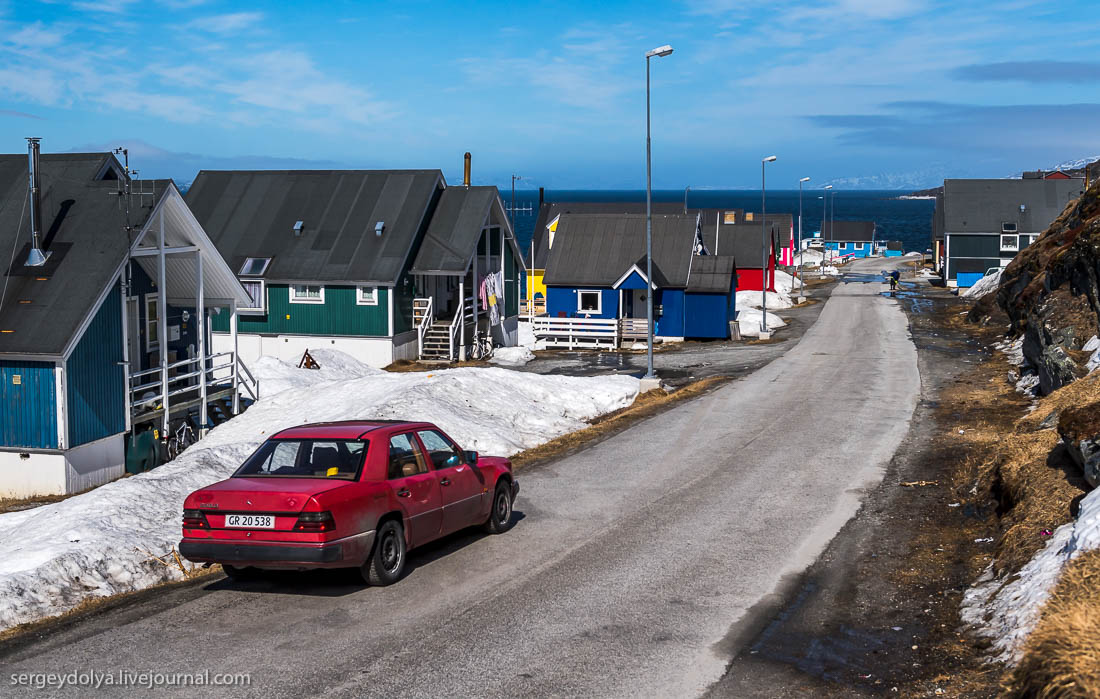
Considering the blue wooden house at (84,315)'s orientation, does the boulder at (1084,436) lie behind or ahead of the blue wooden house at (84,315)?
ahead

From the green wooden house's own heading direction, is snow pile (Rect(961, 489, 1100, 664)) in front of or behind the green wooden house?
in front

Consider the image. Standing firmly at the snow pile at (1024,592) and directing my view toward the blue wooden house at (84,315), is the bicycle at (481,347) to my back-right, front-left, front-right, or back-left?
front-right

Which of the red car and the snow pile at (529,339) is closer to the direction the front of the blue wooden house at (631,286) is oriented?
the red car

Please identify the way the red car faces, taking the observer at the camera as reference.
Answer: facing away from the viewer and to the right of the viewer

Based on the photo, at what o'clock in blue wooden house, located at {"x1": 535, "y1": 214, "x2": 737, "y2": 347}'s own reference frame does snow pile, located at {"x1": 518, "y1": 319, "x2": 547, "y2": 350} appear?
The snow pile is roughly at 3 o'clock from the blue wooden house.

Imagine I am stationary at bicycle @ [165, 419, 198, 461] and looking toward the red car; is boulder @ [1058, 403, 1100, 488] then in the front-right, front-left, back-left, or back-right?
front-left

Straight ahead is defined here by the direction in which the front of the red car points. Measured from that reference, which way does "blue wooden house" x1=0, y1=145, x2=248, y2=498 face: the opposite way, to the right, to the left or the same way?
to the right

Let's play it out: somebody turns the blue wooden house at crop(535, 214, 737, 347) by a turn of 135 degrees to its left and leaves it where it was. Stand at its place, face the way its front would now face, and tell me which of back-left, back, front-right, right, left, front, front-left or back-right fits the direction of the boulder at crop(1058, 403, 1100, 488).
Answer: back-right

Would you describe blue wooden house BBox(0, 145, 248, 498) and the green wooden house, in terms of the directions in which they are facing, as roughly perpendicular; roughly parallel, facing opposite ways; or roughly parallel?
roughly parallel

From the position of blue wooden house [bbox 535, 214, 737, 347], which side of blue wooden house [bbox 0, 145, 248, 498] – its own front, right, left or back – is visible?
left

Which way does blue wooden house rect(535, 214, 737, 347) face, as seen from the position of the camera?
facing the viewer

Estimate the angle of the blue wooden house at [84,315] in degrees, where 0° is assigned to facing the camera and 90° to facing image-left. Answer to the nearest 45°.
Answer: approximately 315°

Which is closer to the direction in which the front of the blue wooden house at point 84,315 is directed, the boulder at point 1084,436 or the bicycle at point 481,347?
the boulder

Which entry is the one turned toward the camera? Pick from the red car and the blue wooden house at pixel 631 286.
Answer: the blue wooden house

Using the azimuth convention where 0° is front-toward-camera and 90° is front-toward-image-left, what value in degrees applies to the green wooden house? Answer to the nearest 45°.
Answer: approximately 315°

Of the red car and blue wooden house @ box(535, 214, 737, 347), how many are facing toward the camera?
1
